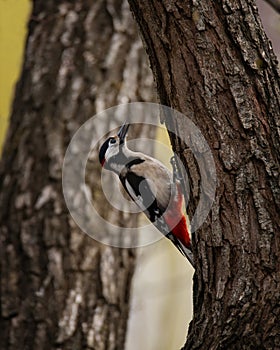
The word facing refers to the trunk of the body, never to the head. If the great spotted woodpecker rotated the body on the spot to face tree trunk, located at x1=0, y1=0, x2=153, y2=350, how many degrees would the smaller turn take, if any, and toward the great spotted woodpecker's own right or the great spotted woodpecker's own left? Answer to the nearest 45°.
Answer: approximately 135° to the great spotted woodpecker's own left
